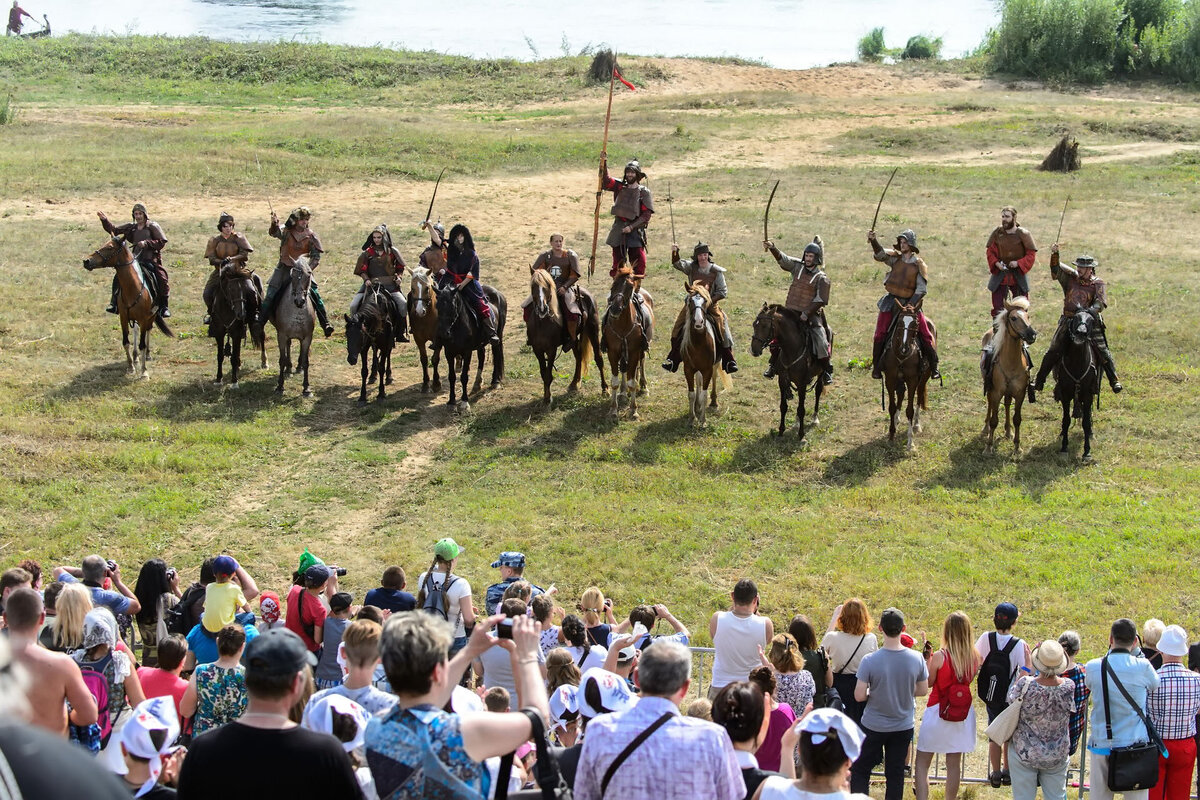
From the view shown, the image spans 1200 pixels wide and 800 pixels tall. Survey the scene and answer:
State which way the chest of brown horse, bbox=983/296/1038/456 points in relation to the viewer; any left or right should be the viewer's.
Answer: facing the viewer

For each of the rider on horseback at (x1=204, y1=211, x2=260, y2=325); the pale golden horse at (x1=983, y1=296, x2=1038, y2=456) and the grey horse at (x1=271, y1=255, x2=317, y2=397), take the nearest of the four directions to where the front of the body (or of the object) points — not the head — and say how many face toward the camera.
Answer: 3

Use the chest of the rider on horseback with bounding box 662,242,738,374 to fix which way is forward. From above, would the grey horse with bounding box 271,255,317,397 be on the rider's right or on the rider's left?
on the rider's right

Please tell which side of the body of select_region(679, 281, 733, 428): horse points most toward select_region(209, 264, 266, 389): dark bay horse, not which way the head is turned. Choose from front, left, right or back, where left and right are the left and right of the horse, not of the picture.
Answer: right

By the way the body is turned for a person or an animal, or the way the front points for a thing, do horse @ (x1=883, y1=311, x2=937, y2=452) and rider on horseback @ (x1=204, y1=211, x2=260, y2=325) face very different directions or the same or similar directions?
same or similar directions

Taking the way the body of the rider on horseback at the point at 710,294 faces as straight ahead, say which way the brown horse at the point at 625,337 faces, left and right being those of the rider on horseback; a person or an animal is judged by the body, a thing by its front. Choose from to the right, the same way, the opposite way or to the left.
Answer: the same way

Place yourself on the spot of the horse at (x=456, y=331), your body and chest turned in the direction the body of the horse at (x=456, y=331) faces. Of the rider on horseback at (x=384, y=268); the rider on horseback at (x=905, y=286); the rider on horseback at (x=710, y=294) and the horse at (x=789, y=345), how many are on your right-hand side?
1

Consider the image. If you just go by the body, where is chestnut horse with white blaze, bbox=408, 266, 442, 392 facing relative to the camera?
toward the camera

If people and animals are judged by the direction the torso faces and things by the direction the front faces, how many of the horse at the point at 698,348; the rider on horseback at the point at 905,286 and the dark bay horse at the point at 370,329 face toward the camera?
3

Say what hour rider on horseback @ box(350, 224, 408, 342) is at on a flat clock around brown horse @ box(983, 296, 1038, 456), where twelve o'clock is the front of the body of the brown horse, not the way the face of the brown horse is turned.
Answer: The rider on horseback is roughly at 3 o'clock from the brown horse.

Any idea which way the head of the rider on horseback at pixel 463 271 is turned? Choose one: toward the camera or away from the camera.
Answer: toward the camera

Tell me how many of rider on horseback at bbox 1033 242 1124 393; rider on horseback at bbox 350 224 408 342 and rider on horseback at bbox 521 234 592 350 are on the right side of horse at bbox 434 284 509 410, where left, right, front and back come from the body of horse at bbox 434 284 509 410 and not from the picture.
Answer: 1

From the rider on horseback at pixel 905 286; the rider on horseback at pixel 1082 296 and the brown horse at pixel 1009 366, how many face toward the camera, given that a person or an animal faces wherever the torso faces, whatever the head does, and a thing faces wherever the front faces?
3

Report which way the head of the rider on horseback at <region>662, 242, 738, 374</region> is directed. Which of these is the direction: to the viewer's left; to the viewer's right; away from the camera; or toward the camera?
toward the camera

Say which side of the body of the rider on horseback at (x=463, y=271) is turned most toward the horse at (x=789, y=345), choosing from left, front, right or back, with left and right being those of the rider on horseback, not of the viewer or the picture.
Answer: left

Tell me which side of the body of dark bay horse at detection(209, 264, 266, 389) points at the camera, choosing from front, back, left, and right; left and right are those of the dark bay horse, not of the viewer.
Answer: front

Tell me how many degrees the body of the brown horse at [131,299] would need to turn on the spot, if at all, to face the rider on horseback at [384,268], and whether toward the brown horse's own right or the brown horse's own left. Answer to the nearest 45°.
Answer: approximately 90° to the brown horse's own left

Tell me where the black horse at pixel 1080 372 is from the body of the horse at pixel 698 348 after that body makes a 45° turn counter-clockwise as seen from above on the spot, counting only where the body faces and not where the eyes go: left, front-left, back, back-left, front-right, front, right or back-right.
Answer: front-left
